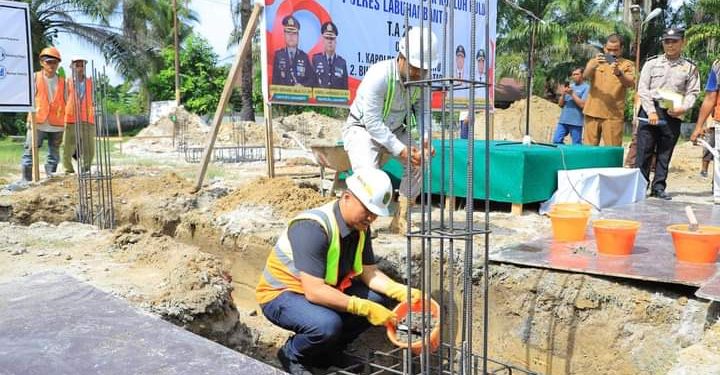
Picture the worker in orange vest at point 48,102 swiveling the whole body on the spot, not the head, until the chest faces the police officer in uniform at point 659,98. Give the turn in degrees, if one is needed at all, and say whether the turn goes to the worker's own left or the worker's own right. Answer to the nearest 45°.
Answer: approximately 45° to the worker's own left

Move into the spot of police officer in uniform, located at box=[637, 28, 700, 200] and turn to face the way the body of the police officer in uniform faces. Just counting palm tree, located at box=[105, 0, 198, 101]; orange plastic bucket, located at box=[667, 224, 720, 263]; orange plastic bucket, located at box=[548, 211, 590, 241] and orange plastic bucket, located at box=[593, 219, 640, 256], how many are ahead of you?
3

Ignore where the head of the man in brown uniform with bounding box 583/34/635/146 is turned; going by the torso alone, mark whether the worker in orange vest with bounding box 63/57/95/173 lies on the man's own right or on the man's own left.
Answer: on the man's own right

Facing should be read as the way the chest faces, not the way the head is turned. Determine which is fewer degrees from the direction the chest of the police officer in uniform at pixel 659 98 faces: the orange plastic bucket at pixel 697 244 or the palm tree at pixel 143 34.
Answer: the orange plastic bucket

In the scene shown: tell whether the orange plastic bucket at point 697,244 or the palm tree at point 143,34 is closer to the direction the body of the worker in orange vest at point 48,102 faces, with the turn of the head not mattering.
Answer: the orange plastic bucket

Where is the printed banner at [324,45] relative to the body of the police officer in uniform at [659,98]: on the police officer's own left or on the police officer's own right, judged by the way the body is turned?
on the police officer's own right

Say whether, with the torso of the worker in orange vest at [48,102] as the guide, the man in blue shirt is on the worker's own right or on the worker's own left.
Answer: on the worker's own left

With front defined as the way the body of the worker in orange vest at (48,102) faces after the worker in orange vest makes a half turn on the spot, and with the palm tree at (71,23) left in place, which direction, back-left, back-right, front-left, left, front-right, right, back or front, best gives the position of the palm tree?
front

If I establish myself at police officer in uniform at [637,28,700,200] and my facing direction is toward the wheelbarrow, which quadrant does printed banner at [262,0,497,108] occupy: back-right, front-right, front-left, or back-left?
front-right

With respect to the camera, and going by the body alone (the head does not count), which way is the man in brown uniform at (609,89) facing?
toward the camera

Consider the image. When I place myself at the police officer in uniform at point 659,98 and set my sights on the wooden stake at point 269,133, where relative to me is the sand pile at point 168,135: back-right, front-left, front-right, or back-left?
front-right

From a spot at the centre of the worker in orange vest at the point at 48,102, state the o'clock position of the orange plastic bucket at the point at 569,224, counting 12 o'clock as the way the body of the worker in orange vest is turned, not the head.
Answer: The orange plastic bucket is roughly at 11 o'clock from the worker in orange vest.

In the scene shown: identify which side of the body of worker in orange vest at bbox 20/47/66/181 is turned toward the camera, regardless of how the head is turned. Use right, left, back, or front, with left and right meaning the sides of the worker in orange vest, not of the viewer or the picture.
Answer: front

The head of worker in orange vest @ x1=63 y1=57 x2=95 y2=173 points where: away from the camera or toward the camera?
toward the camera

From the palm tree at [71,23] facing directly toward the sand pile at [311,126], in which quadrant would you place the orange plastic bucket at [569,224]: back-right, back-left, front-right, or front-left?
front-right

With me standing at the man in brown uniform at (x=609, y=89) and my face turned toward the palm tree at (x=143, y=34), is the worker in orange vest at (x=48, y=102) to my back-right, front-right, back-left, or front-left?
front-left
